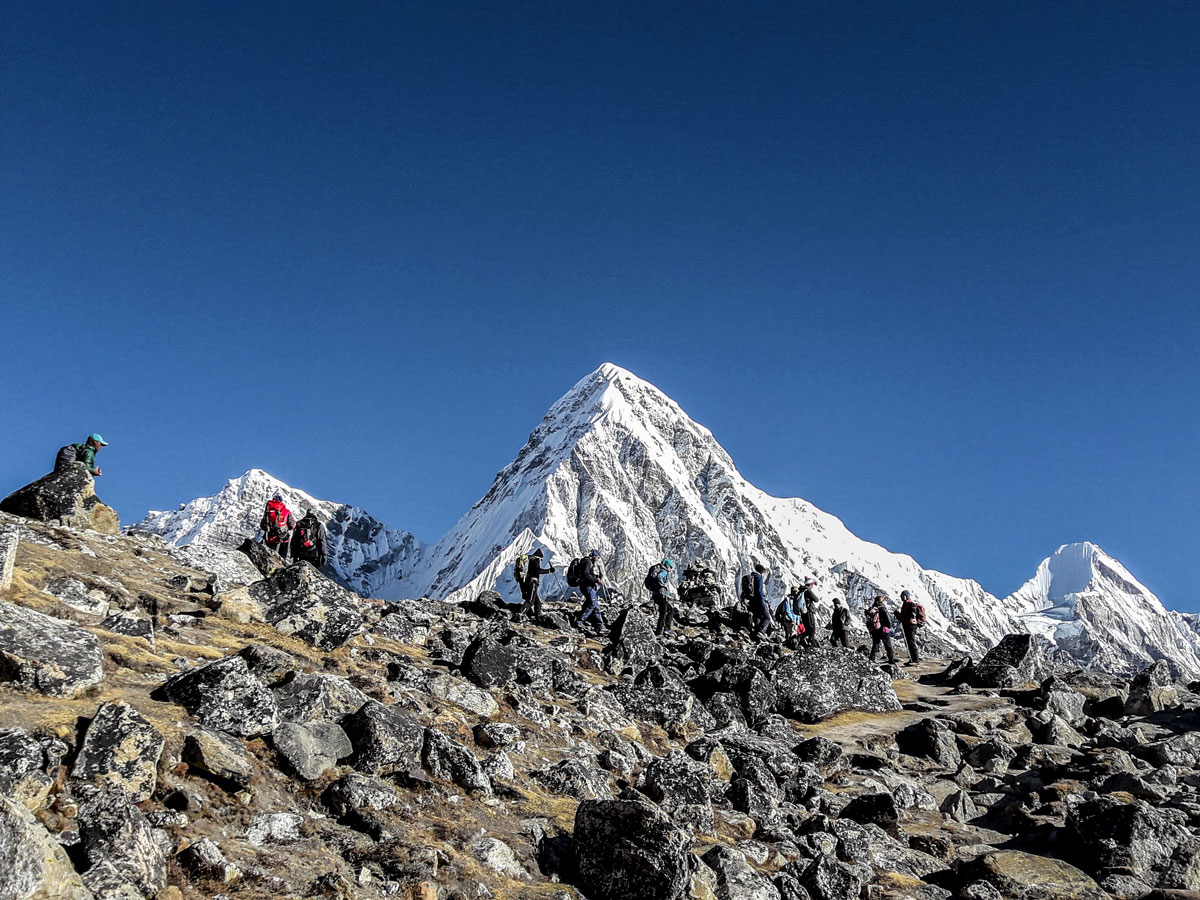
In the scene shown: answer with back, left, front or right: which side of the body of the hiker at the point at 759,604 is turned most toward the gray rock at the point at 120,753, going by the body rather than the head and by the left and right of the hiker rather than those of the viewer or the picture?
right

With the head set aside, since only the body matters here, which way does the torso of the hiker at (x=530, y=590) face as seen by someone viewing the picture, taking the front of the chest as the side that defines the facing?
to the viewer's right

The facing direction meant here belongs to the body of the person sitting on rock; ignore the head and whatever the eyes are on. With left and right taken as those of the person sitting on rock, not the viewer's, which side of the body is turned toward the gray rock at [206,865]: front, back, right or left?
right

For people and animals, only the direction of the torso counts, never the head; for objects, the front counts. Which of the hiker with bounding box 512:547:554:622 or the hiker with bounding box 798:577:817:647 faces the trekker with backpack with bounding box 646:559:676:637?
the hiker with bounding box 512:547:554:622

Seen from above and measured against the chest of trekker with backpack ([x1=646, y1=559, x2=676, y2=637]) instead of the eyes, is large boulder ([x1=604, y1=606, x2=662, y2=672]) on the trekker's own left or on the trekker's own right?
on the trekker's own right

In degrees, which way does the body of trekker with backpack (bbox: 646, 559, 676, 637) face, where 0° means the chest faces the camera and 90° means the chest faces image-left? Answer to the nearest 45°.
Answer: approximately 270°

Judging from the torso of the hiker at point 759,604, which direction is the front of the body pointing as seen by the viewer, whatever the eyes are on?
to the viewer's right

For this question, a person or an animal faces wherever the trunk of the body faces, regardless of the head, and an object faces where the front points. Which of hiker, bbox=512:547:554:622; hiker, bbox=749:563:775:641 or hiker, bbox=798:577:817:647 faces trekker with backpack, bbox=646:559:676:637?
hiker, bbox=512:547:554:622
